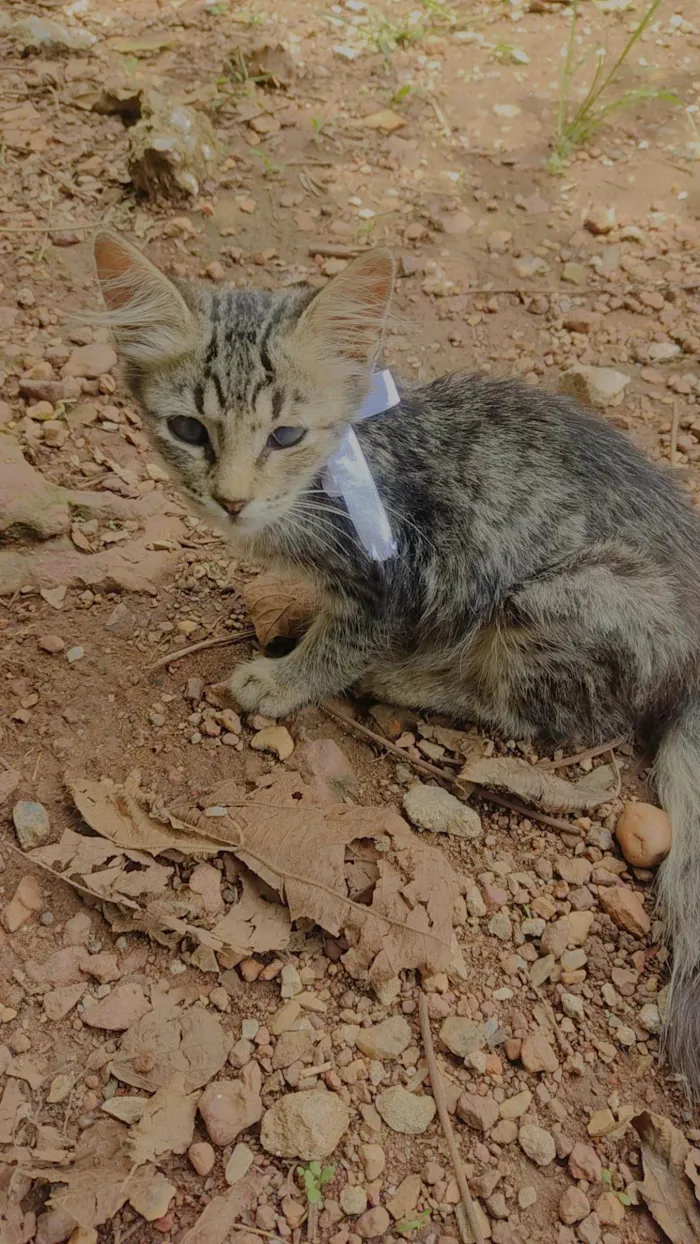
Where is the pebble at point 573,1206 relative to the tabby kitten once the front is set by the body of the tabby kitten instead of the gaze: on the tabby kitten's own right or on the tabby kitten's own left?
on the tabby kitten's own left

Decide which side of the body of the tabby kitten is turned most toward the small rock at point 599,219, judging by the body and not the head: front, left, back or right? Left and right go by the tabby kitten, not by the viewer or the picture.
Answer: right

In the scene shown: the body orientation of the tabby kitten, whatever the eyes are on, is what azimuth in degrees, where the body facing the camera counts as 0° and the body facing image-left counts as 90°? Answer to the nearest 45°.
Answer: approximately 90°

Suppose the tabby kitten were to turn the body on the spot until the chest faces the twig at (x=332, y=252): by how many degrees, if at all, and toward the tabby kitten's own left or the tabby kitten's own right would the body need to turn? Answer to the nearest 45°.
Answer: approximately 90° to the tabby kitten's own right

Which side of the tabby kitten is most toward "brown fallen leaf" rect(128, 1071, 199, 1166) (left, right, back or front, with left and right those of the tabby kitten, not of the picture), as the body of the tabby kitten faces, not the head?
left

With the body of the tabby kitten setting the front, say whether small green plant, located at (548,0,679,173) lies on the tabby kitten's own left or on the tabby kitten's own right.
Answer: on the tabby kitten's own right

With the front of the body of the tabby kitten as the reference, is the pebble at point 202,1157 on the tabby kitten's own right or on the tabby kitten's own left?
on the tabby kitten's own left

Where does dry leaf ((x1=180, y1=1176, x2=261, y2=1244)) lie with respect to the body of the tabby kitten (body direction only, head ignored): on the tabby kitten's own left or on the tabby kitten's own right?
on the tabby kitten's own left

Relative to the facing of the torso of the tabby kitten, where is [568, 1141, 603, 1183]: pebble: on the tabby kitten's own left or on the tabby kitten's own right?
on the tabby kitten's own left

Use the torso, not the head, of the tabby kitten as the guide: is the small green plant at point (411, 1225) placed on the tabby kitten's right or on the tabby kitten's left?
on the tabby kitten's left

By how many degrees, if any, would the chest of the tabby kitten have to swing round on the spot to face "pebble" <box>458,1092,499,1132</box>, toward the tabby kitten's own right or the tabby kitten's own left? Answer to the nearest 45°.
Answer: approximately 90° to the tabby kitten's own left

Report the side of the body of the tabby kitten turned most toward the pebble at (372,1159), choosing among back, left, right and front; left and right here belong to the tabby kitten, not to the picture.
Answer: left

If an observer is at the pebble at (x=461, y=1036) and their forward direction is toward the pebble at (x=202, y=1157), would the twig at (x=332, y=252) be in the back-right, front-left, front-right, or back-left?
back-right
